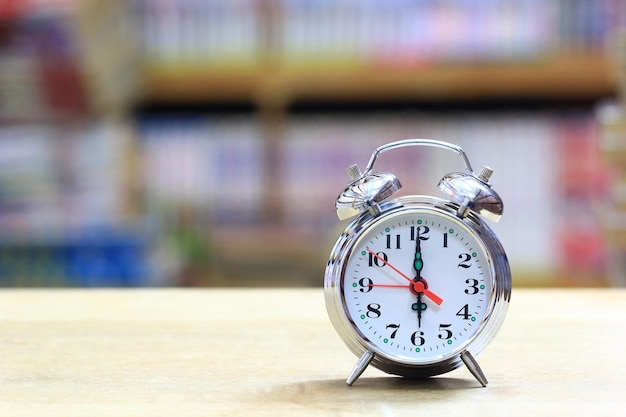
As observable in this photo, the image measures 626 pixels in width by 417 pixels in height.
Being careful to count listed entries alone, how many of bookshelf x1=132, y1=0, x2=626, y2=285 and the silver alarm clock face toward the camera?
2

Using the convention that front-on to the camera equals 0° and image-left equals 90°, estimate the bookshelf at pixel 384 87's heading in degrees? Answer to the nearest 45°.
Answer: approximately 0°

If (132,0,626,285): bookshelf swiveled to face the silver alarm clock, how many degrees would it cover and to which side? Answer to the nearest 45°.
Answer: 0° — it already faces it

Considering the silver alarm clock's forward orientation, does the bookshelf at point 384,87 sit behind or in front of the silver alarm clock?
behind
